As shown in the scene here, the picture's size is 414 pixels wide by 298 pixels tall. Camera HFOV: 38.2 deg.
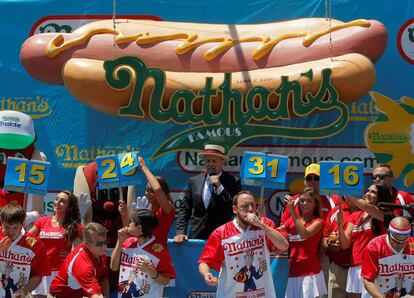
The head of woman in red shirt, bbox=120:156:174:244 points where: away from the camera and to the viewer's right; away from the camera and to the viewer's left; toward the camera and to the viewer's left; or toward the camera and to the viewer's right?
toward the camera and to the viewer's left

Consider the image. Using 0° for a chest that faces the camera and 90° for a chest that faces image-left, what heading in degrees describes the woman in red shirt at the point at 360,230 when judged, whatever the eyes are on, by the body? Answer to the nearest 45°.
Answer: approximately 45°

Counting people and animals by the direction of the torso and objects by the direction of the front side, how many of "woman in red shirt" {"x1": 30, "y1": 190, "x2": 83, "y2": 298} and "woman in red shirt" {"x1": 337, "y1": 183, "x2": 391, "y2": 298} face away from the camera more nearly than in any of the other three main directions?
0

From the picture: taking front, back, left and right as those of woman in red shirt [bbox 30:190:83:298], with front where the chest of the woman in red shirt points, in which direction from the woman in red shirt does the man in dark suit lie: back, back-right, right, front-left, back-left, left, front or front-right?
back-left

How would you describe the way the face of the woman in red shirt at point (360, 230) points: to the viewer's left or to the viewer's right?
to the viewer's left

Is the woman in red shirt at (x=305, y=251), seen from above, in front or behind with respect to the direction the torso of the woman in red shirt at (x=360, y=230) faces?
in front

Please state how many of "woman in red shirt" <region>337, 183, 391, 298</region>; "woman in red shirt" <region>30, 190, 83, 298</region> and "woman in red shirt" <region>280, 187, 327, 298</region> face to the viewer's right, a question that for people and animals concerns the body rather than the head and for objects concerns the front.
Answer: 0

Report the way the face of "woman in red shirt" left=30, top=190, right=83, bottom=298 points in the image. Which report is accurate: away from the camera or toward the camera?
toward the camera

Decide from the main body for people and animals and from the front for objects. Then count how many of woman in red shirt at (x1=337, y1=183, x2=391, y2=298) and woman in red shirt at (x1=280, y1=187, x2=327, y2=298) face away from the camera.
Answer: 0
